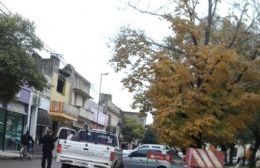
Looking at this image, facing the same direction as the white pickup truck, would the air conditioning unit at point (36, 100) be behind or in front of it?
in front

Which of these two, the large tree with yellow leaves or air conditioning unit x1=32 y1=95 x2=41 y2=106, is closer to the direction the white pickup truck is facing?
the air conditioning unit

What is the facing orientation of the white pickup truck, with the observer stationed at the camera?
facing away from the viewer
